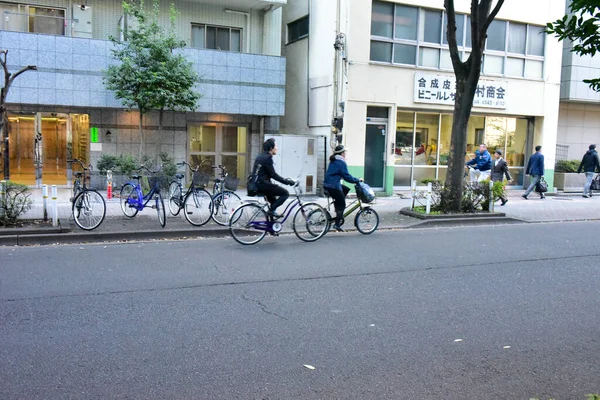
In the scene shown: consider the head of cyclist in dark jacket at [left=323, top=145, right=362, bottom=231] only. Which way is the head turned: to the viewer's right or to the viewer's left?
to the viewer's right

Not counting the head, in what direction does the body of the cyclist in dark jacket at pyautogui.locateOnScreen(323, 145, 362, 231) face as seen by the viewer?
to the viewer's right

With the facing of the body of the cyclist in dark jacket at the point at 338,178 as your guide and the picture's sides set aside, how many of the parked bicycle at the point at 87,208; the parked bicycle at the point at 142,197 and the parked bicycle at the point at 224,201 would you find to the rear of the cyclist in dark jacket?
3

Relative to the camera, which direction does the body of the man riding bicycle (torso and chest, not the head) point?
to the viewer's right

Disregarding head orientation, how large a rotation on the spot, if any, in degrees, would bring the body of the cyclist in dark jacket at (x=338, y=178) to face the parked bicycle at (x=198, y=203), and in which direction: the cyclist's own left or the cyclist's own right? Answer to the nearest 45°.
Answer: approximately 180°

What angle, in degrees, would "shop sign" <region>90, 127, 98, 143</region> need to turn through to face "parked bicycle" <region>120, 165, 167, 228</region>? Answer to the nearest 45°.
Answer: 0° — it already faces it

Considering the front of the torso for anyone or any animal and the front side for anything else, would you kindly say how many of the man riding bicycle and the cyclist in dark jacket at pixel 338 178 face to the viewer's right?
2

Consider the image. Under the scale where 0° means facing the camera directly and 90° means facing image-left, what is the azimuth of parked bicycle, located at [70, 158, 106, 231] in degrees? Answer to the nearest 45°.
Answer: approximately 315°

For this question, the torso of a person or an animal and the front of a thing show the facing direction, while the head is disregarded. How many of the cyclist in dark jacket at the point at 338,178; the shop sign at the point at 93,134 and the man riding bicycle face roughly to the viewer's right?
2

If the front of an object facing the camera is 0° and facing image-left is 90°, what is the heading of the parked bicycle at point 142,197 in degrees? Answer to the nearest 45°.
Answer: approximately 315°

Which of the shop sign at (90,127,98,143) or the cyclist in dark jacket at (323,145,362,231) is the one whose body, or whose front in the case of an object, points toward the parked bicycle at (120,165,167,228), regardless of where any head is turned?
the shop sign

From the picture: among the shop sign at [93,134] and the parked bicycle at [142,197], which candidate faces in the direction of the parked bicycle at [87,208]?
the shop sign

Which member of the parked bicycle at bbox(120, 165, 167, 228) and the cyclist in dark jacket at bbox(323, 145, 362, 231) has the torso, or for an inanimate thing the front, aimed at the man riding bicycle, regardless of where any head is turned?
the parked bicycle

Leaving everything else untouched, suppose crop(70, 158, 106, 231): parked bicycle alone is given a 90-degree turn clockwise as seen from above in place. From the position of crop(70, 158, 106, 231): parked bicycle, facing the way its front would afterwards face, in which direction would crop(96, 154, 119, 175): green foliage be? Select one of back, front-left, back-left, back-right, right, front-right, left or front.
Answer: back-right
